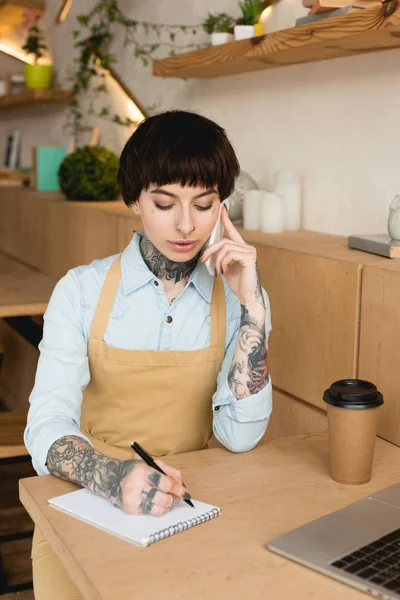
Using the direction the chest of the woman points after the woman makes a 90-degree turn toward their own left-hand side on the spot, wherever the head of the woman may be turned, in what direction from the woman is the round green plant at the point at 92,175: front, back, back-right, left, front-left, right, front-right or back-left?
left

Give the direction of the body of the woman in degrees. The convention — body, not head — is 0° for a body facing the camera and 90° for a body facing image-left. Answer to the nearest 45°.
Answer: approximately 0°

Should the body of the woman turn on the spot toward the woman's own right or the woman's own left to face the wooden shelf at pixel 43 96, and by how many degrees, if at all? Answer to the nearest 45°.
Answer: approximately 180°

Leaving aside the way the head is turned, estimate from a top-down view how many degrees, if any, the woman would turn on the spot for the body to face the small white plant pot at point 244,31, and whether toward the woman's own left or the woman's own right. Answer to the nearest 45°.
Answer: approximately 180°

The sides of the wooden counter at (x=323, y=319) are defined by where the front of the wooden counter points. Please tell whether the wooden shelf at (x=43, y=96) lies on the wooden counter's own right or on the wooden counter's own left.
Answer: on the wooden counter's own right

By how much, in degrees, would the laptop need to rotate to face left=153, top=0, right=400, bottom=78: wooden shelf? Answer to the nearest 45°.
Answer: approximately 45° to its right

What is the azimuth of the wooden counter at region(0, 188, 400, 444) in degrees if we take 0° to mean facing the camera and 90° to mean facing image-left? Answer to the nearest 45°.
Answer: approximately 45°
